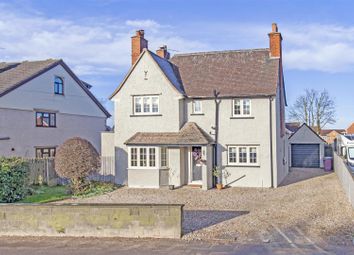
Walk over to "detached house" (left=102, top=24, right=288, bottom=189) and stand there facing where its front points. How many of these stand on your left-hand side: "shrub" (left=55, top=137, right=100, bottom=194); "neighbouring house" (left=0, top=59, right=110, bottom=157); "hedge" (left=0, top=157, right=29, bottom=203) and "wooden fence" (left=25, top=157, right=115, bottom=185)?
0

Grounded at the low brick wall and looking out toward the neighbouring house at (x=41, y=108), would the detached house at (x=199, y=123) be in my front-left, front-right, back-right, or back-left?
front-right

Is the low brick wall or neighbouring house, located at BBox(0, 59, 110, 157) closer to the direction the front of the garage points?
the low brick wall

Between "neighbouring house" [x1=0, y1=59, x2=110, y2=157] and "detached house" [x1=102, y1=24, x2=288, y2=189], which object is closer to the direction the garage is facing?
the detached house

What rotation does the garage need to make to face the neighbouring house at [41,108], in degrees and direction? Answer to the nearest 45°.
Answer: approximately 45° to its right

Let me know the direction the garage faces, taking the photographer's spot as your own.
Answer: facing the viewer

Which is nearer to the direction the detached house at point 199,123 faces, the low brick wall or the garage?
the low brick wall

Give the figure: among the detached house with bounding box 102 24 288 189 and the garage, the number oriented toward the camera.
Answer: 2

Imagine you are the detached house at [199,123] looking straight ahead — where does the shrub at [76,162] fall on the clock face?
The shrub is roughly at 2 o'clock from the detached house.

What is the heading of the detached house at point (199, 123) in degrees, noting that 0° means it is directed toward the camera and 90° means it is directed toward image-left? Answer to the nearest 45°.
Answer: approximately 0°

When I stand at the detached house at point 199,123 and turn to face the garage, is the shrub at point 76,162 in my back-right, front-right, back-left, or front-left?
back-left

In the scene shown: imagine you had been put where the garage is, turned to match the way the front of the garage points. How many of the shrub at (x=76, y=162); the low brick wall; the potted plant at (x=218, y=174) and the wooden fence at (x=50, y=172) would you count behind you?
0

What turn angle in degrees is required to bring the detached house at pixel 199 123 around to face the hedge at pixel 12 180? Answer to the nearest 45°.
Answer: approximately 45° to its right

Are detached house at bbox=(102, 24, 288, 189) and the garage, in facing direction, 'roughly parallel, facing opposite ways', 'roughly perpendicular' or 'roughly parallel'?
roughly parallel

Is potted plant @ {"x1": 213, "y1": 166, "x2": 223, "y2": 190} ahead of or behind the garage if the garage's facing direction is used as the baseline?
ahead

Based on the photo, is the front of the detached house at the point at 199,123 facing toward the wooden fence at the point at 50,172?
no
